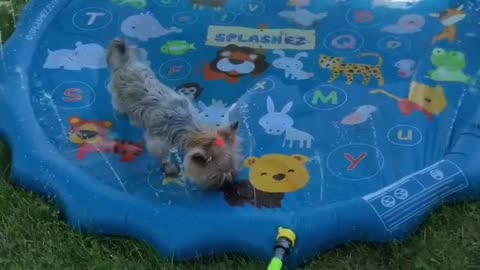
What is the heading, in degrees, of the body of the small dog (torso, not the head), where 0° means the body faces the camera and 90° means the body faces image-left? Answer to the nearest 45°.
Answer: approximately 315°
